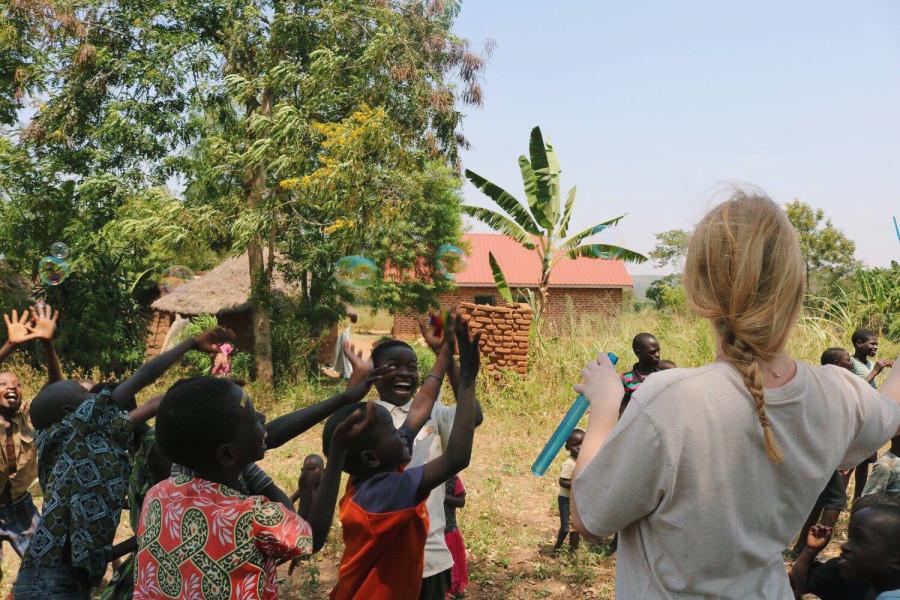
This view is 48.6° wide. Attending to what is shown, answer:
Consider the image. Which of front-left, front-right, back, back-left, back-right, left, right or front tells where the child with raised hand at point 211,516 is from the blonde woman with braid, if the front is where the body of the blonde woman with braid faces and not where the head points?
left

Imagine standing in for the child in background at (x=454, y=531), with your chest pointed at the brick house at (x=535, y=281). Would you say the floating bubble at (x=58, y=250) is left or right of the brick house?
left

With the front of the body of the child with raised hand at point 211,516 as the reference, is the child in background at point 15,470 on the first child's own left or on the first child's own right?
on the first child's own left

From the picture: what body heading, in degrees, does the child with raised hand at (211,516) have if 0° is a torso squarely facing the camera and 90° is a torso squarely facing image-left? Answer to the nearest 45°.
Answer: approximately 225°

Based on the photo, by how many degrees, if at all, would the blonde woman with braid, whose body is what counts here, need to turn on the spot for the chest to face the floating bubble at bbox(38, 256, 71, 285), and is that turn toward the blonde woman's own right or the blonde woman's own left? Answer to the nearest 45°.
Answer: approximately 45° to the blonde woman's own left

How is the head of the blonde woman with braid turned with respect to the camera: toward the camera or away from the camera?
away from the camera

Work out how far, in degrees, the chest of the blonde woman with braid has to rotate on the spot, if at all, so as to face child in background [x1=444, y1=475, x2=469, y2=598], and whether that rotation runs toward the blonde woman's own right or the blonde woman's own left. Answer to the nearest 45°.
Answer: approximately 45° to the blonde woman's own left

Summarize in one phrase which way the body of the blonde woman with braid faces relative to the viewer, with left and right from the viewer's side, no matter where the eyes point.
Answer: facing away from the viewer
